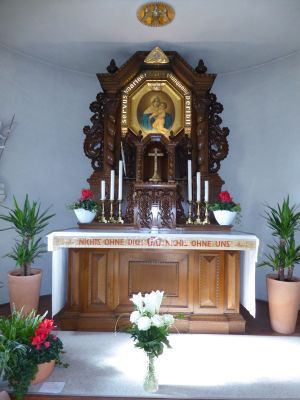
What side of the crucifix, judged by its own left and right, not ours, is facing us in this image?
front

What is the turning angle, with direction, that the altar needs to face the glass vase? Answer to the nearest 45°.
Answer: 0° — it already faces it

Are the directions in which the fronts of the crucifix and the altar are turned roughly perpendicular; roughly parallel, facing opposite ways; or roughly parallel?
roughly parallel

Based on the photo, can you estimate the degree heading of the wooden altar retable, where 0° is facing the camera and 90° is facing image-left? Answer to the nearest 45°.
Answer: approximately 0°

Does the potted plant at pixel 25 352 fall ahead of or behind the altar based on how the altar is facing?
ahead

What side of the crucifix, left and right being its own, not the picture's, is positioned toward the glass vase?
front

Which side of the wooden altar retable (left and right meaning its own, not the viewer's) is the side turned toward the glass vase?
front

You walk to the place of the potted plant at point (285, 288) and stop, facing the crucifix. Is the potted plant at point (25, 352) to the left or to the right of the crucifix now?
left

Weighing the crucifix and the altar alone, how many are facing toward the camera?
2

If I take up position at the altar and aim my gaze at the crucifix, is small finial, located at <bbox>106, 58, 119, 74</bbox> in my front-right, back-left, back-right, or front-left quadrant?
front-left
